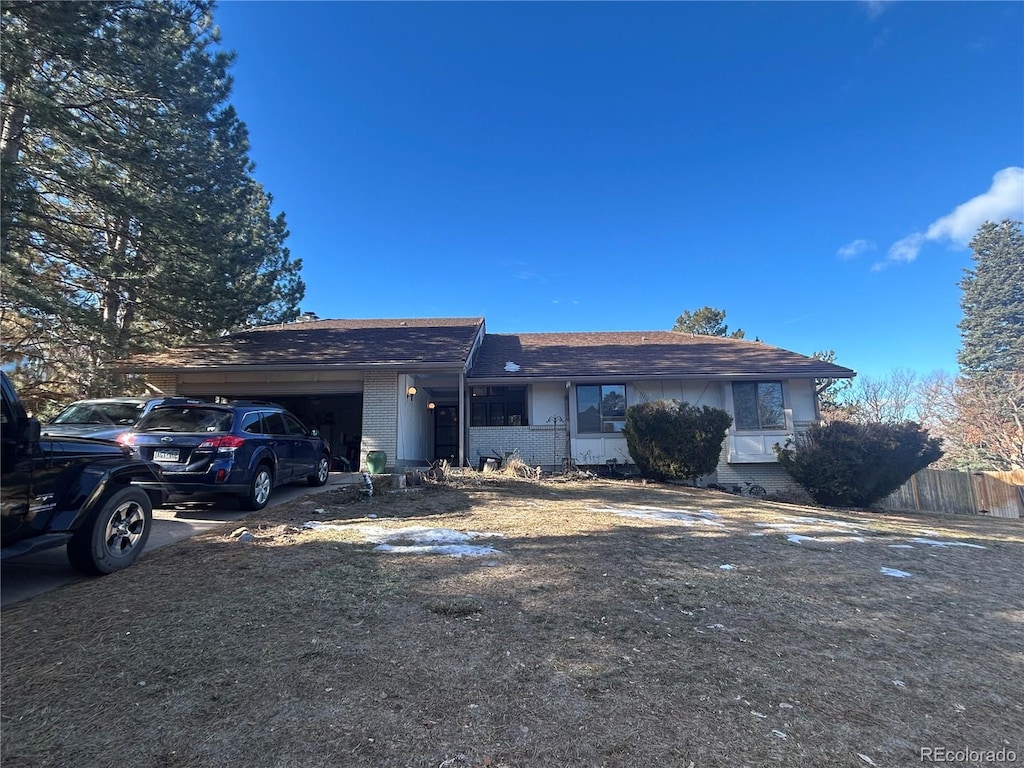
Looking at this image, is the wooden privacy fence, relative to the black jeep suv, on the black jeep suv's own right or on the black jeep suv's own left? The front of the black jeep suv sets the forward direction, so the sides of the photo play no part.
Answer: on the black jeep suv's own right

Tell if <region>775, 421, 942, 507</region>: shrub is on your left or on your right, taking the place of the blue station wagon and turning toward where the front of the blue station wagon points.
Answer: on your right

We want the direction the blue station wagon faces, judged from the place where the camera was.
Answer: facing away from the viewer and to the right of the viewer

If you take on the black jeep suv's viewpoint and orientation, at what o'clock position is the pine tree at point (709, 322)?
The pine tree is roughly at 1 o'clock from the black jeep suv.

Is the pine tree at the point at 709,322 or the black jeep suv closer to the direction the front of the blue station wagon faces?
the pine tree

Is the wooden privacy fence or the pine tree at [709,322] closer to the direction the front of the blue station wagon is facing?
the pine tree

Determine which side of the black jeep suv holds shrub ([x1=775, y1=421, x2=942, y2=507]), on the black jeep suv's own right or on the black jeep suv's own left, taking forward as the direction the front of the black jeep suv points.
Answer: on the black jeep suv's own right

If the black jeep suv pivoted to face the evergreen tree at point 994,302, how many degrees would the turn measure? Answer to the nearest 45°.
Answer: approximately 45° to its right

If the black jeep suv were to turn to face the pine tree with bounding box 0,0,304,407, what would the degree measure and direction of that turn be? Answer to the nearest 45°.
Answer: approximately 45° to its left
